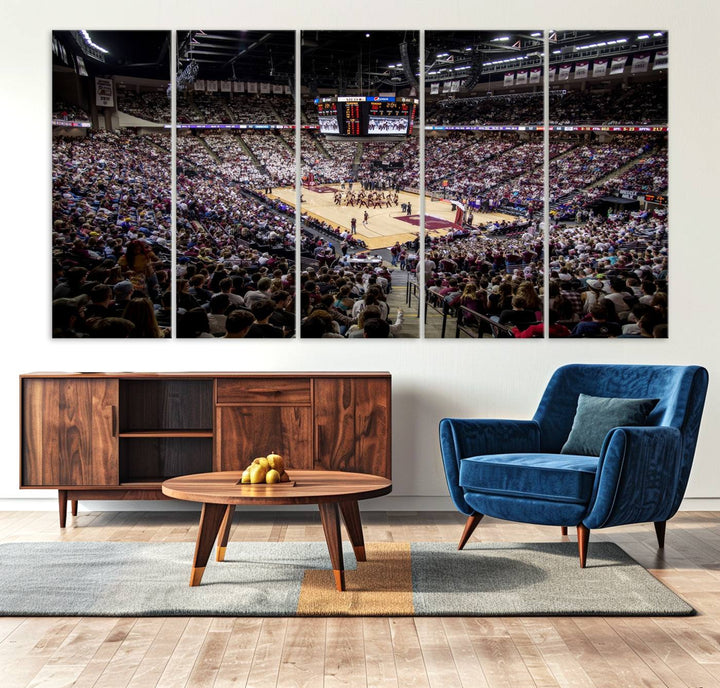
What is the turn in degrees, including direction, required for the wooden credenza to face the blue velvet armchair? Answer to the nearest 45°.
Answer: approximately 45° to its left

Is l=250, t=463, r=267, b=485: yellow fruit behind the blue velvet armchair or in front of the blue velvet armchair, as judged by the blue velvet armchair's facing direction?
in front

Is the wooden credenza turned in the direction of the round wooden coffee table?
yes

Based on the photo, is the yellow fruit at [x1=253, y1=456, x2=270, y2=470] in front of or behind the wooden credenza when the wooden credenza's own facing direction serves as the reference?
in front

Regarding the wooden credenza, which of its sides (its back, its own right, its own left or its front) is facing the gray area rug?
front

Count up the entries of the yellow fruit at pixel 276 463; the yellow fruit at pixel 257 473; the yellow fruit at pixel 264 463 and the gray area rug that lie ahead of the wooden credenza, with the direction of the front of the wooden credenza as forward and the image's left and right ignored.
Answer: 4

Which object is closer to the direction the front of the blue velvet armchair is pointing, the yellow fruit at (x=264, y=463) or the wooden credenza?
the yellow fruit

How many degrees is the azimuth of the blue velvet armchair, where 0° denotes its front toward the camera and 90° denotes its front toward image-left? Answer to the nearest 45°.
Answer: approximately 45°

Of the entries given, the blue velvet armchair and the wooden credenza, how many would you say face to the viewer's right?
0

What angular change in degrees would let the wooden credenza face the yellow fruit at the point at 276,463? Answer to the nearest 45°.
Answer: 0° — it already faces it
